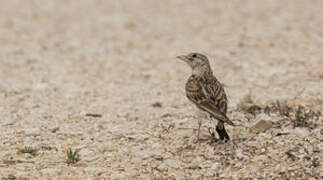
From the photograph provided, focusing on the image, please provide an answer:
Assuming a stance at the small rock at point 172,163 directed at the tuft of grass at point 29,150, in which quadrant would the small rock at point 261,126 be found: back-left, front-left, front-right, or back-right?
back-right

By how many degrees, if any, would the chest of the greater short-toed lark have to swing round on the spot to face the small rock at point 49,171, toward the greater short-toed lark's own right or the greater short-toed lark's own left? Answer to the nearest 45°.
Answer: approximately 45° to the greater short-toed lark's own left

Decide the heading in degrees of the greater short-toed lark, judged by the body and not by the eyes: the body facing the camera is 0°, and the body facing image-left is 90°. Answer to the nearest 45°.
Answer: approximately 135°

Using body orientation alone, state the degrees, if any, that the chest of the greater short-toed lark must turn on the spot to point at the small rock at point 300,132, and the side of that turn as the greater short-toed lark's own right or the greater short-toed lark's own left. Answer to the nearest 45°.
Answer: approximately 135° to the greater short-toed lark's own right

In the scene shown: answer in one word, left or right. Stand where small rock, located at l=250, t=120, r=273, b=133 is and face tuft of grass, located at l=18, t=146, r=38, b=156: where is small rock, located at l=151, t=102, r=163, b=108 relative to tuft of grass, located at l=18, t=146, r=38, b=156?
right

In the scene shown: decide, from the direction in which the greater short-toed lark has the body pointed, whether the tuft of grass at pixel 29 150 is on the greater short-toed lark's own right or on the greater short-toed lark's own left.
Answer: on the greater short-toed lark's own left

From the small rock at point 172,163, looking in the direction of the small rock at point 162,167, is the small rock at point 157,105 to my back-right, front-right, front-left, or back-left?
back-right

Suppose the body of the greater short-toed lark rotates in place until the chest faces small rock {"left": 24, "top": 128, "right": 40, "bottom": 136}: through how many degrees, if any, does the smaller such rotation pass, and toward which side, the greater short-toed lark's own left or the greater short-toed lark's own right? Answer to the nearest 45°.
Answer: approximately 45° to the greater short-toed lark's own left
